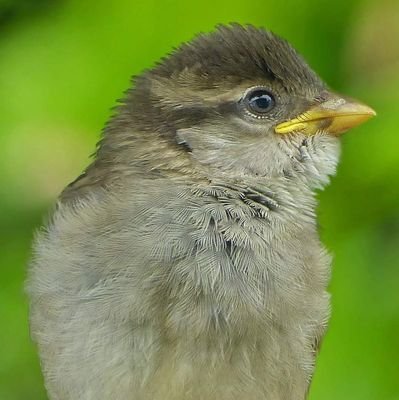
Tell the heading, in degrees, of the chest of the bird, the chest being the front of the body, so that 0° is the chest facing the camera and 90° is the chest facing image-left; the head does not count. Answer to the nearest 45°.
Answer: approximately 315°
